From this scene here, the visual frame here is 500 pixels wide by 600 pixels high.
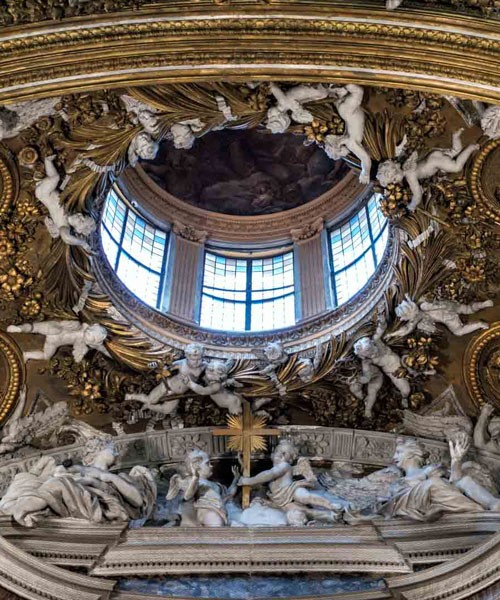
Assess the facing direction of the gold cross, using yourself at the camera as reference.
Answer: facing the viewer

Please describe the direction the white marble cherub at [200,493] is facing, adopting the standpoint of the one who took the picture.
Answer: facing the viewer and to the right of the viewer

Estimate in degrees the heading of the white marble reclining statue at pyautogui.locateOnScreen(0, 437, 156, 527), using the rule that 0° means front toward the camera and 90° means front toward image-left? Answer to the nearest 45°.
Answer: approximately 315°
